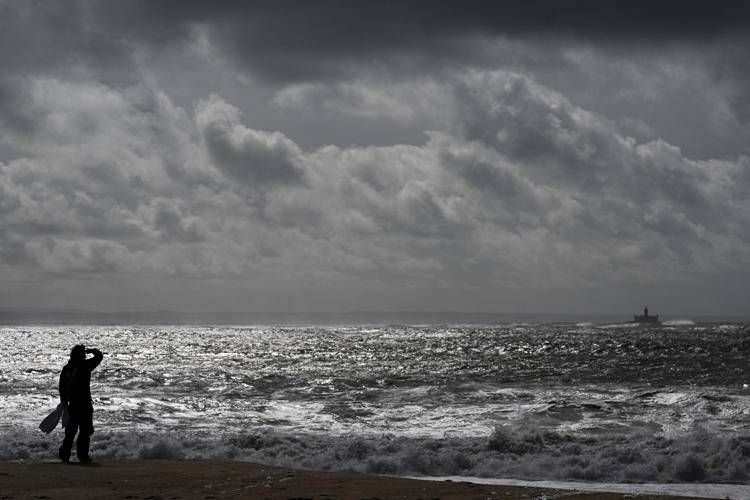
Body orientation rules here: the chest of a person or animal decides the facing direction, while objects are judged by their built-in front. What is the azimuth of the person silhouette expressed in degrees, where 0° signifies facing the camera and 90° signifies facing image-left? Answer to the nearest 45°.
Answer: approximately 225°
